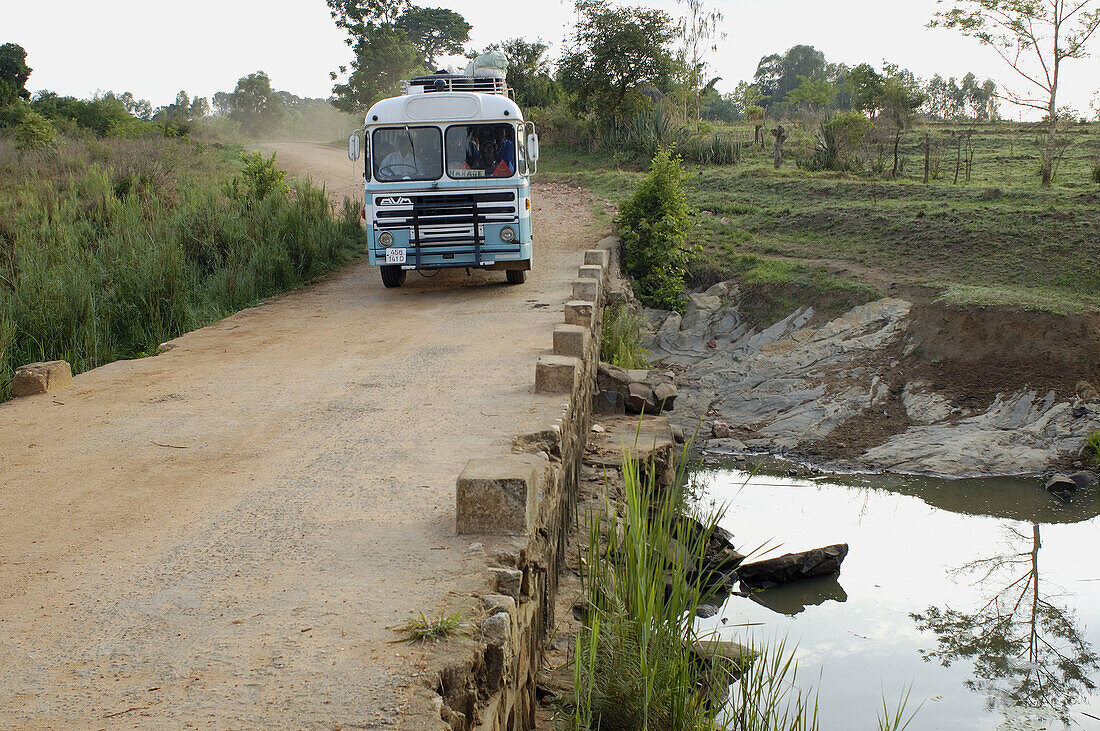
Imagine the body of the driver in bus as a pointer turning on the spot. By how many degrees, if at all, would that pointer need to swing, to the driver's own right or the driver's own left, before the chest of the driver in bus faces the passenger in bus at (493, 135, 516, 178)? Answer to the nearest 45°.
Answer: approximately 90° to the driver's own left

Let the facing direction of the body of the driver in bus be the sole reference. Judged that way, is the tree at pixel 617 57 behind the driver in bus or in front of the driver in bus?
behind

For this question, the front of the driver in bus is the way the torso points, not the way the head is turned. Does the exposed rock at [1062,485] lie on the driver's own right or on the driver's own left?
on the driver's own left

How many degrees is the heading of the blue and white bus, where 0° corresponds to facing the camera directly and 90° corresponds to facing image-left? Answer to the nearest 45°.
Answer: approximately 0°

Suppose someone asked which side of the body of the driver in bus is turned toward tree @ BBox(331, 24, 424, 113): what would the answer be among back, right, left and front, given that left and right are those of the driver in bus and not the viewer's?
back

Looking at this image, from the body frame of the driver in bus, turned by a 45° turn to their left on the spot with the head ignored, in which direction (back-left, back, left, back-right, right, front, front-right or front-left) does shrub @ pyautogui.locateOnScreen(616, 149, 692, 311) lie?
left

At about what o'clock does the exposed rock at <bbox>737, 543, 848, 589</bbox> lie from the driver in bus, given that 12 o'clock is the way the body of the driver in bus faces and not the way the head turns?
The exposed rock is roughly at 11 o'clock from the driver in bus.

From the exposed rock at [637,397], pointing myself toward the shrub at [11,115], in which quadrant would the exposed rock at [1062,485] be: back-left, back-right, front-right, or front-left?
back-right

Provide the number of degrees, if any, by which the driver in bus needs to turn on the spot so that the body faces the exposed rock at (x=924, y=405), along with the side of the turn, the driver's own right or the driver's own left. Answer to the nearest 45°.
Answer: approximately 90° to the driver's own left

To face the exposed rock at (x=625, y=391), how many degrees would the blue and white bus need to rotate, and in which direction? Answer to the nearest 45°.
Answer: approximately 45° to its left

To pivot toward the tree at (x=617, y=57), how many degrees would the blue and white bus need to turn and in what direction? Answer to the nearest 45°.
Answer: approximately 180°

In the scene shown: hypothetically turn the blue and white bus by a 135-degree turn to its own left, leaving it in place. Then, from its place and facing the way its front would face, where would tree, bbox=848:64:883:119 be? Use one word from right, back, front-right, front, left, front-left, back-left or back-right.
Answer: front
